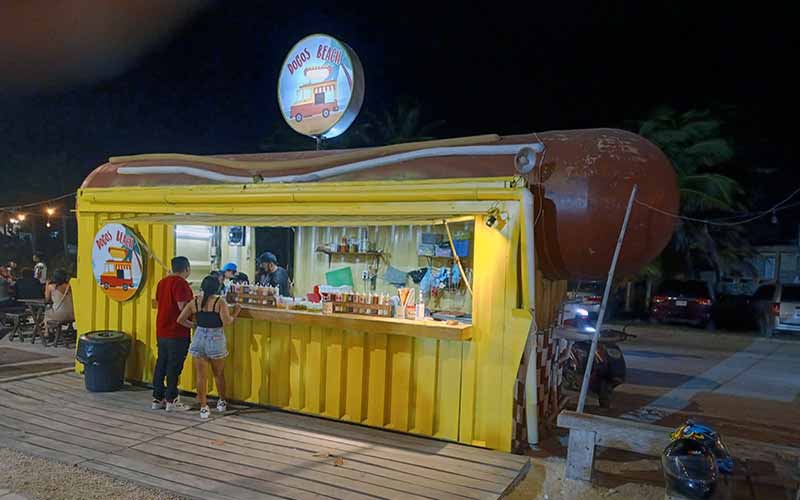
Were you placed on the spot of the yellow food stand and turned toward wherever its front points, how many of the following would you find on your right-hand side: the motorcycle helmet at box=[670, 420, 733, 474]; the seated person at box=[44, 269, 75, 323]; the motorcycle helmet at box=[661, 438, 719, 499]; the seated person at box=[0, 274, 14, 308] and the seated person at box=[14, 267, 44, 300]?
3

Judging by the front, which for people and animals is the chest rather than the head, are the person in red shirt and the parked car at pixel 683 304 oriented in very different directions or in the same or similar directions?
same or similar directions

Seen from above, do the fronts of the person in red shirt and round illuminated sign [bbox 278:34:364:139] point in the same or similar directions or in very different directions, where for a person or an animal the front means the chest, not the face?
very different directions

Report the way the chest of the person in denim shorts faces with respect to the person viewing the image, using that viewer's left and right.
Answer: facing away from the viewer

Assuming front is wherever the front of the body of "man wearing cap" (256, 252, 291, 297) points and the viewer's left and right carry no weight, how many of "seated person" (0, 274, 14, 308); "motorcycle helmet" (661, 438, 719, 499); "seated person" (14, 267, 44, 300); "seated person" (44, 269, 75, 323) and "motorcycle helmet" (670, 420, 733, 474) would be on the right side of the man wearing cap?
3

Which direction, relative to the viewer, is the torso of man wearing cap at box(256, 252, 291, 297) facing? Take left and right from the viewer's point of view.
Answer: facing the viewer and to the left of the viewer

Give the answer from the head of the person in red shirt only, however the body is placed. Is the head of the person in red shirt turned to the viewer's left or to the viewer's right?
to the viewer's right

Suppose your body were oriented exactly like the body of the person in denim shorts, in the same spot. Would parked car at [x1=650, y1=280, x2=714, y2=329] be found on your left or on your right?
on your right

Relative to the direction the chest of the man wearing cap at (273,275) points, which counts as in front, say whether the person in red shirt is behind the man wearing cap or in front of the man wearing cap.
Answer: in front

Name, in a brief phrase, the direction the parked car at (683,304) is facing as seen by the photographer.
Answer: facing away from the viewer

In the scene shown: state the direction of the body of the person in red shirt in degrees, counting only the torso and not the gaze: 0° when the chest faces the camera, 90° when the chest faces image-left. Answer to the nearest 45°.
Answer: approximately 225°

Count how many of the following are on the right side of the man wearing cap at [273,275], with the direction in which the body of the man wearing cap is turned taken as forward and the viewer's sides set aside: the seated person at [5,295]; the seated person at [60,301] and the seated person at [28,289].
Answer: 3

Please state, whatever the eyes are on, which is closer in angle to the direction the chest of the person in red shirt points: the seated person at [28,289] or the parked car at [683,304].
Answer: the parked car

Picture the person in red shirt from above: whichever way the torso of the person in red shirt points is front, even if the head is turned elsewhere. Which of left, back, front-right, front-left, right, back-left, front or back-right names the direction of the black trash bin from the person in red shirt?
left

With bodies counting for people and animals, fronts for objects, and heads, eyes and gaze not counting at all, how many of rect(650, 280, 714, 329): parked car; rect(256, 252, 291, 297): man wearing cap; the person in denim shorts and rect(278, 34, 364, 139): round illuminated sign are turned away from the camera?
2
